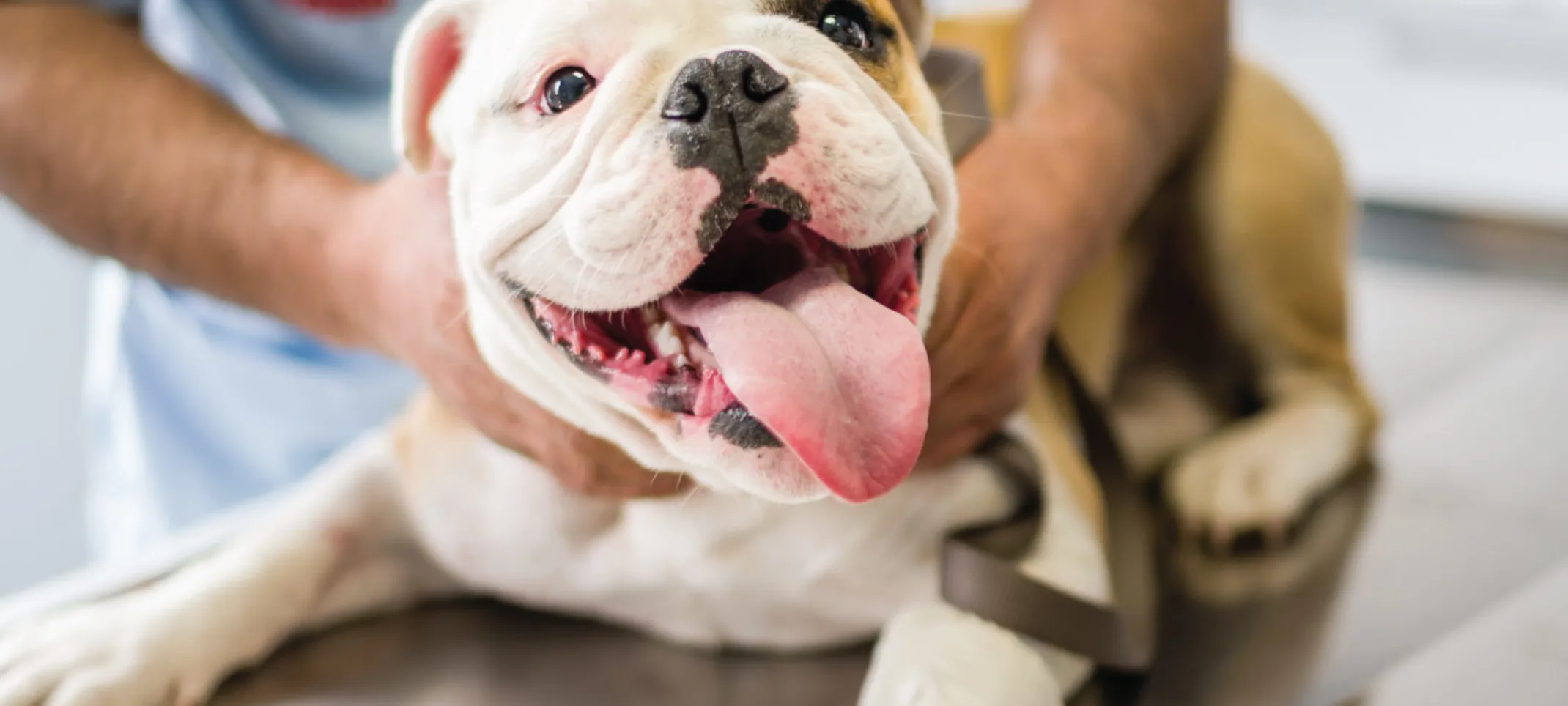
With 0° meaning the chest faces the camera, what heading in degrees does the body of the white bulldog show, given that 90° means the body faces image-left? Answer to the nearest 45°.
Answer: approximately 0°
